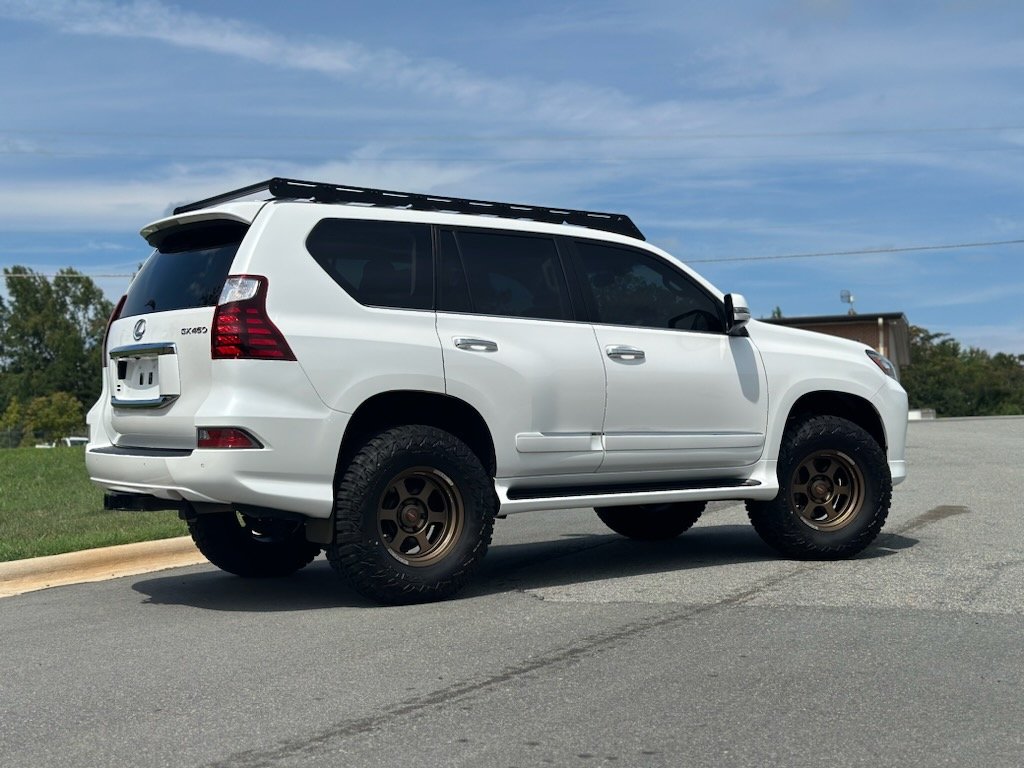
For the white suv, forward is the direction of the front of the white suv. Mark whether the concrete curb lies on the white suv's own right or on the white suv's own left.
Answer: on the white suv's own left

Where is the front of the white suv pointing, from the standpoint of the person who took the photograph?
facing away from the viewer and to the right of the viewer
